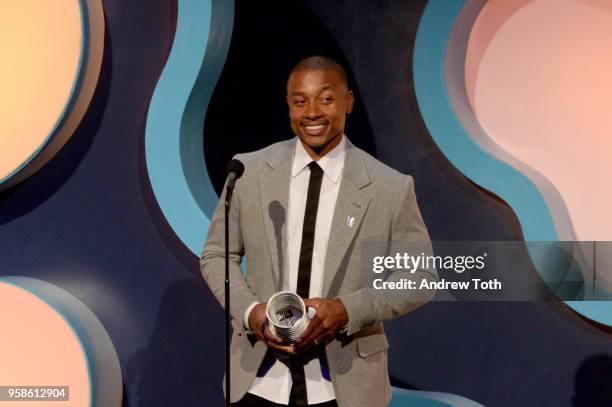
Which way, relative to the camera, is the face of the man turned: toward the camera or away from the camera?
toward the camera

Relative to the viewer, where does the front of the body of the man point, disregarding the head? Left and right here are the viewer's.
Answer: facing the viewer
